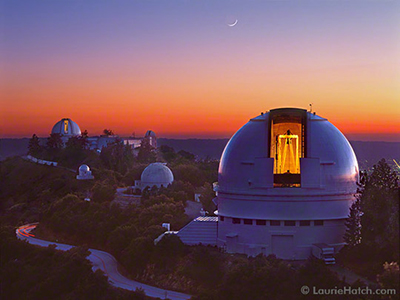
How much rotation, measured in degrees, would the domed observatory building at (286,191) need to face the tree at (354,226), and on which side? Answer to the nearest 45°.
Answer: approximately 90° to its left

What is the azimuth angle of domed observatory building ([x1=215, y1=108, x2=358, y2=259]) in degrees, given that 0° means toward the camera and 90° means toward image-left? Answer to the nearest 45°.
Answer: approximately 0°

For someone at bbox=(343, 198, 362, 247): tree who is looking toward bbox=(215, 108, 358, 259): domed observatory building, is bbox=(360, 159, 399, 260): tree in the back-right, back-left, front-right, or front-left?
back-left

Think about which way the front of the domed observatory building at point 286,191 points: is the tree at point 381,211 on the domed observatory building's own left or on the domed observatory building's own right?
on the domed observatory building's own left
